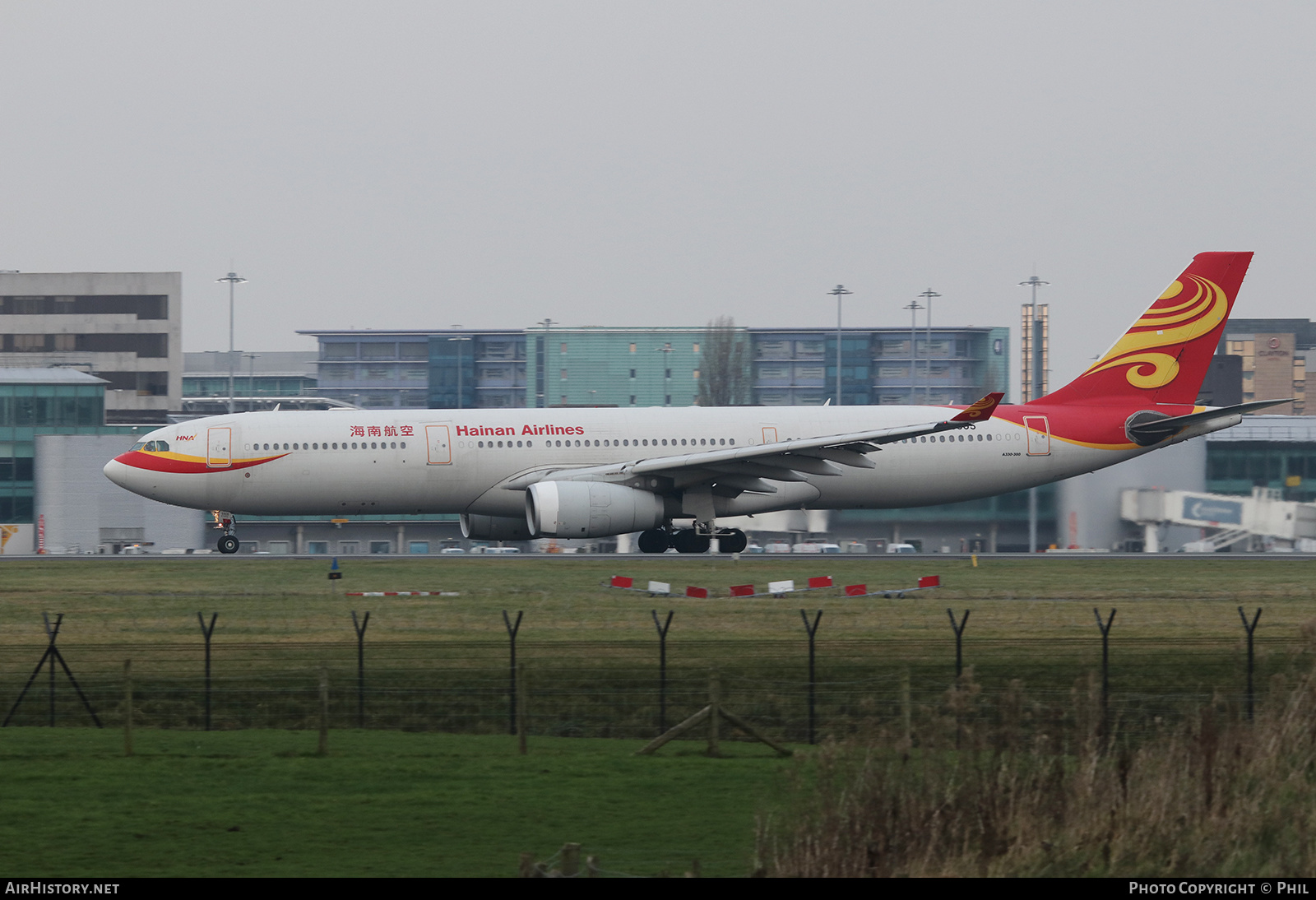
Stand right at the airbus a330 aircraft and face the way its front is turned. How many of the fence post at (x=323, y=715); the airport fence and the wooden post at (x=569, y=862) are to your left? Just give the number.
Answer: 3

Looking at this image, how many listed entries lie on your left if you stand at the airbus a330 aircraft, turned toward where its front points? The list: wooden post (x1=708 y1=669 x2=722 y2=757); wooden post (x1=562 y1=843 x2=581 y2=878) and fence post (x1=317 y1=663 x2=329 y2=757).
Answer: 3

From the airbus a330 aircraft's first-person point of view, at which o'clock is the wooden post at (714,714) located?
The wooden post is roughly at 9 o'clock from the airbus a330 aircraft.

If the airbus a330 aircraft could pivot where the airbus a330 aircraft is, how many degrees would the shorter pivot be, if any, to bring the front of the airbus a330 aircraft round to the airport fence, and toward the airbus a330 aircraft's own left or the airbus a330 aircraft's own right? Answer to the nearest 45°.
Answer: approximately 90° to the airbus a330 aircraft's own left

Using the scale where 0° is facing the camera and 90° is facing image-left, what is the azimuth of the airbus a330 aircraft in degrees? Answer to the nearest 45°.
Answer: approximately 90°

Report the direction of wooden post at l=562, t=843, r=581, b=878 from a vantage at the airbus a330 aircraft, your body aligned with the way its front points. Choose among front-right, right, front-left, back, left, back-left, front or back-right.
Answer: left
